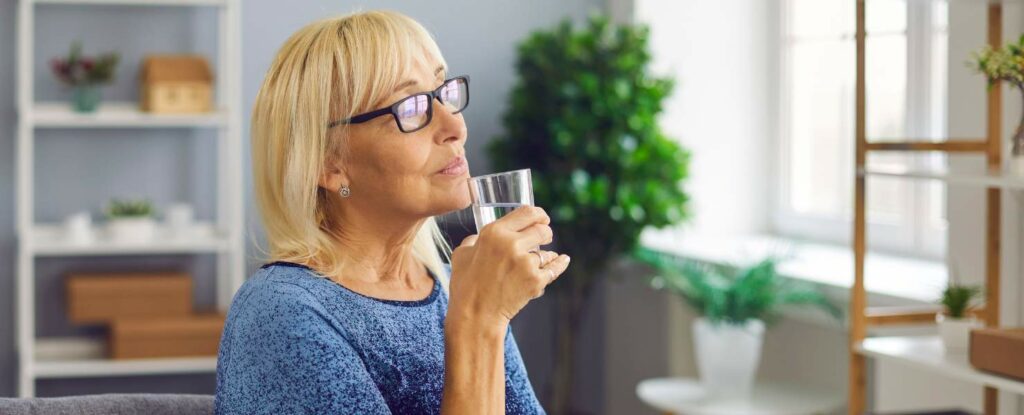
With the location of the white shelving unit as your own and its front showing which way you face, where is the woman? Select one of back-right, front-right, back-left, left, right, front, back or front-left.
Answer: front

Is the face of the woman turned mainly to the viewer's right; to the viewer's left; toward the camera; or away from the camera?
to the viewer's right

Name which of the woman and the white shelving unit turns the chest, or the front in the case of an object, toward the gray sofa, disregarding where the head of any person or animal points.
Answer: the white shelving unit

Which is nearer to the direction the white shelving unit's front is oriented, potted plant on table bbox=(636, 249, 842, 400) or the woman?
the woman

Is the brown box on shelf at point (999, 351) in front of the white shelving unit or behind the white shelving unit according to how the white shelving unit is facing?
in front

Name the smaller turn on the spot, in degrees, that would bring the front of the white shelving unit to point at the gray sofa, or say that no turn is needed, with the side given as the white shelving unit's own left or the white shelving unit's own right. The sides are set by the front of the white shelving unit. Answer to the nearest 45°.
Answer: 0° — it already faces it

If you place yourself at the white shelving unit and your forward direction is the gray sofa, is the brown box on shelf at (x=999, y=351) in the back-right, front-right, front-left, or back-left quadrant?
front-left

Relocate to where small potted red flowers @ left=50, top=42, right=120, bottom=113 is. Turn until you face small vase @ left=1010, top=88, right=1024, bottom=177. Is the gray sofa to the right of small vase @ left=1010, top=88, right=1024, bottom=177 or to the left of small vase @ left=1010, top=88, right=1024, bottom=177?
right

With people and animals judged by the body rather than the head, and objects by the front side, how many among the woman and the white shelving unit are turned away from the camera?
0

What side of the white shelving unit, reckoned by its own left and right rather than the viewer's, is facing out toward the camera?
front

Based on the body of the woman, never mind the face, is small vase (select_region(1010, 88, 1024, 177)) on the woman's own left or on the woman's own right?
on the woman's own left

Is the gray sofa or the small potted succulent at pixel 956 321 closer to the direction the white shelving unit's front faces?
the gray sofa

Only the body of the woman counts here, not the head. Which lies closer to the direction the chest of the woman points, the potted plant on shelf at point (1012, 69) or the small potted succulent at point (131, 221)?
the potted plant on shelf

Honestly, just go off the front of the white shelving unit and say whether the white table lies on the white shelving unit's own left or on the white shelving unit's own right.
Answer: on the white shelving unit's own left

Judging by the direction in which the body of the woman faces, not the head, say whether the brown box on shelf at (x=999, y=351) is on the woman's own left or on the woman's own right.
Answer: on the woman's own left

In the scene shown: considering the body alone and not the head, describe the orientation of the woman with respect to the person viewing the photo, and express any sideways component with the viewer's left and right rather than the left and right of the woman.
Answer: facing the viewer and to the right of the viewer

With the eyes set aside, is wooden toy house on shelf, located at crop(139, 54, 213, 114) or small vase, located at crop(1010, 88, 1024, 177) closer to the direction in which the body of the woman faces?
the small vase
